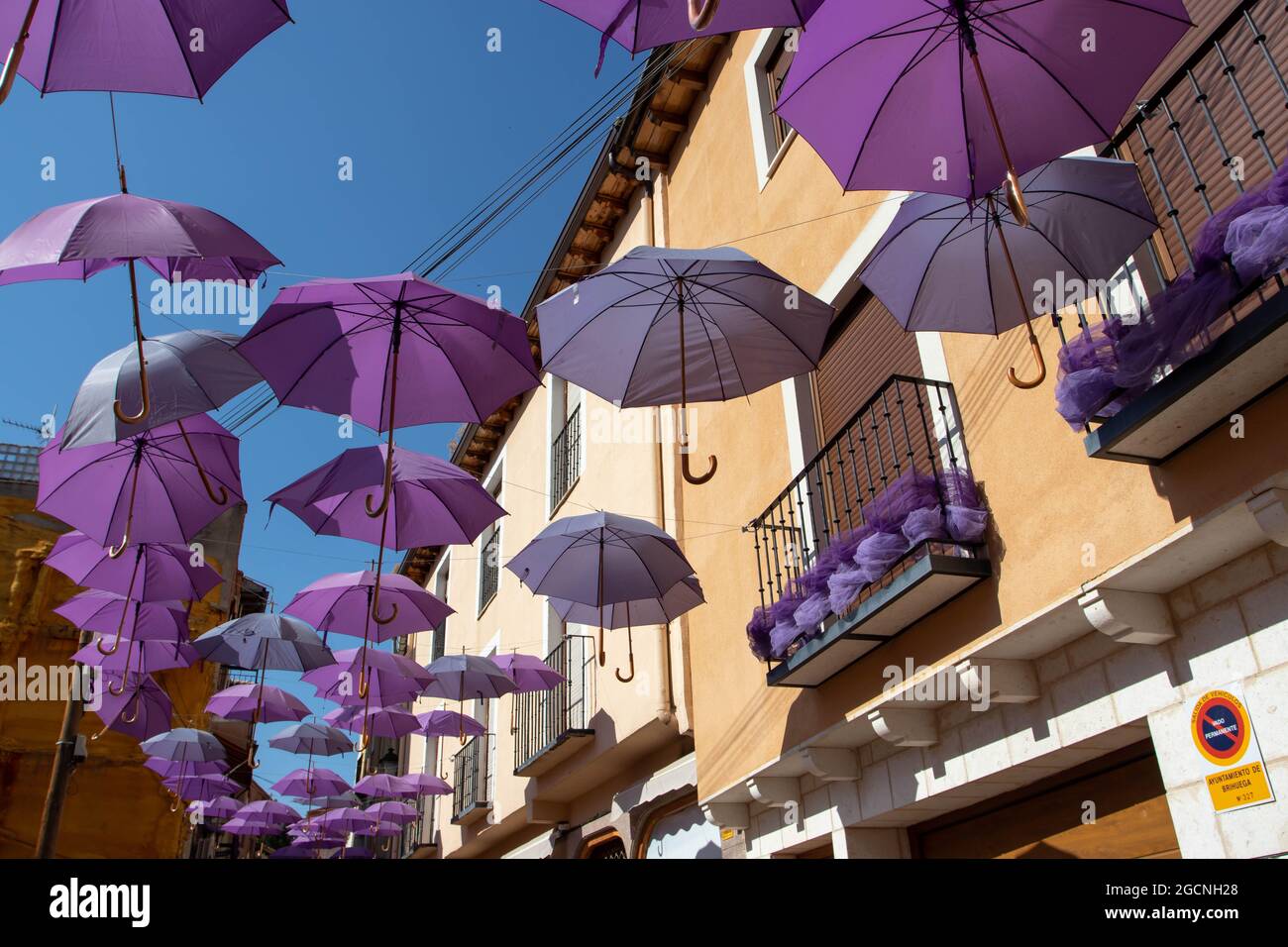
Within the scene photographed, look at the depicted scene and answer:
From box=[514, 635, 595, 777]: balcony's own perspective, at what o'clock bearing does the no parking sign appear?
The no parking sign is roughly at 10 o'clock from the balcony.

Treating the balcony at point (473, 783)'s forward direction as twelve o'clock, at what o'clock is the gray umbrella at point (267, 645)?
The gray umbrella is roughly at 11 o'clock from the balcony.

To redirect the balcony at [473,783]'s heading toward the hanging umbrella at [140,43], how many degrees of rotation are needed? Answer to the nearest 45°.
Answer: approximately 45° to its left

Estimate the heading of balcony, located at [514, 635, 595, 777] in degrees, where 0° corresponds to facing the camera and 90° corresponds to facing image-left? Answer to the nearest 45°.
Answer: approximately 45°

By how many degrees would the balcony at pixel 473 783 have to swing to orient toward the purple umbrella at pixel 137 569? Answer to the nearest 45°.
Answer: approximately 45° to its left
